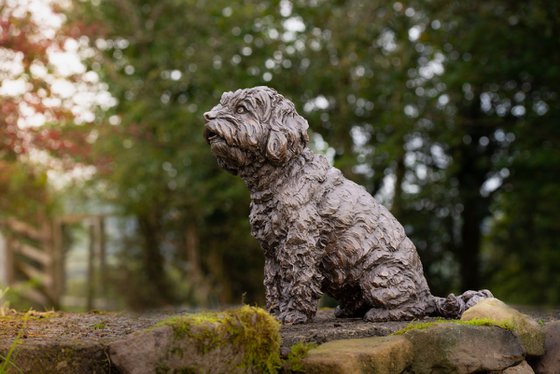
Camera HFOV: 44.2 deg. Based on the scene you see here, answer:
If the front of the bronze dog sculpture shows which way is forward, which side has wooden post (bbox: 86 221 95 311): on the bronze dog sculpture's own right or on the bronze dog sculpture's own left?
on the bronze dog sculpture's own right

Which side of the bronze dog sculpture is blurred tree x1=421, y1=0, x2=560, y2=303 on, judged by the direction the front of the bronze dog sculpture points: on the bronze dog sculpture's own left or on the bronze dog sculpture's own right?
on the bronze dog sculpture's own right

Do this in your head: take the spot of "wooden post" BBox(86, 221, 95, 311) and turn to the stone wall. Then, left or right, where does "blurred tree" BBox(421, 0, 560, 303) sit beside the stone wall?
left

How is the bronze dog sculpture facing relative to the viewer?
to the viewer's left

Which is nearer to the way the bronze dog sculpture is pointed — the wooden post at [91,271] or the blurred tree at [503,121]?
the wooden post

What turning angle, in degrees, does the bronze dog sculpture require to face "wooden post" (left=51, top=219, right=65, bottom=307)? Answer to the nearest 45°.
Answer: approximately 45° to its right
